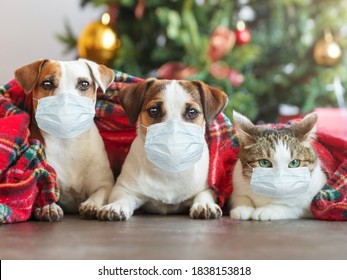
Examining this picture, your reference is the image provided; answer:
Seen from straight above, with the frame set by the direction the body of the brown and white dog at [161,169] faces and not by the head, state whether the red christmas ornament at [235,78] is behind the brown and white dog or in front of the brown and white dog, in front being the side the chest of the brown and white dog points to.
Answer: behind

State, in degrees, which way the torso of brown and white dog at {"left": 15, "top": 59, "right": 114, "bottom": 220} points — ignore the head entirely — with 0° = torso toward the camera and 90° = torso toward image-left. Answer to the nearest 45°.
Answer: approximately 0°

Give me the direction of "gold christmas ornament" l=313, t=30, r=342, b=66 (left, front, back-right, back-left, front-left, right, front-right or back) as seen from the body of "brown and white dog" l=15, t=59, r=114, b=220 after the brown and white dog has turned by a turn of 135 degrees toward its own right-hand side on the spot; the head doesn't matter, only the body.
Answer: right

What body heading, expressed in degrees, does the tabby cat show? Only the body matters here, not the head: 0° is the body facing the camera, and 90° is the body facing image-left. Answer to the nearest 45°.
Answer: approximately 0°

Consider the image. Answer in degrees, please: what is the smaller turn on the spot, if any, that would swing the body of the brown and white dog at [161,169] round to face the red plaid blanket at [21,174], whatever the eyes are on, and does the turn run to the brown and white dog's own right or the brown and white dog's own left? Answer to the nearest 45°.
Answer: approximately 90° to the brown and white dog's own right

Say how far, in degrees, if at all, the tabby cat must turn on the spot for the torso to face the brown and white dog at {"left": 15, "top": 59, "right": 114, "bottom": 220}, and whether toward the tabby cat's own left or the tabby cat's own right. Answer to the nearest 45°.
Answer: approximately 90° to the tabby cat's own right

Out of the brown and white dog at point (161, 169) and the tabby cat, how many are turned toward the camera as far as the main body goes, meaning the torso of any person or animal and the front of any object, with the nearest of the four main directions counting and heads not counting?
2

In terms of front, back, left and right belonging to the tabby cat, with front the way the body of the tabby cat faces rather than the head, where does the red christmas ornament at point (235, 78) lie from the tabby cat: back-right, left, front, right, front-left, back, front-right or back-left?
back

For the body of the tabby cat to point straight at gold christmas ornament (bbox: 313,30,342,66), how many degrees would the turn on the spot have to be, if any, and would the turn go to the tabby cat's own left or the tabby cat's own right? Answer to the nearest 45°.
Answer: approximately 180°
